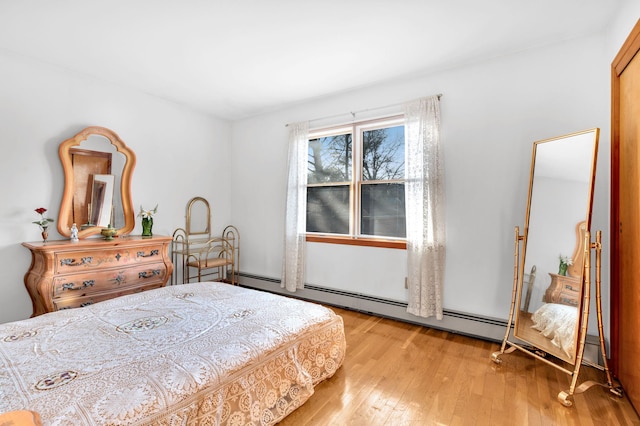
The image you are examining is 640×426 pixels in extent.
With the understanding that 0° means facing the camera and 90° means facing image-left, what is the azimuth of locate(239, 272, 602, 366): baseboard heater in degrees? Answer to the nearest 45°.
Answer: approximately 45°

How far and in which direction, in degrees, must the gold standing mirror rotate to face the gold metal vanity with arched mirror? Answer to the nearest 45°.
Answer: approximately 45° to its right

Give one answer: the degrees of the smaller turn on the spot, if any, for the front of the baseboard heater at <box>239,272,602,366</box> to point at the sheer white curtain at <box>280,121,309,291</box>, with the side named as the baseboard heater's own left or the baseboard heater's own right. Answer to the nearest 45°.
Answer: approximately 45° to the baseboard heater's own right

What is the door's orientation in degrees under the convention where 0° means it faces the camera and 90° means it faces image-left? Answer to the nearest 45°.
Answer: approximately 90°

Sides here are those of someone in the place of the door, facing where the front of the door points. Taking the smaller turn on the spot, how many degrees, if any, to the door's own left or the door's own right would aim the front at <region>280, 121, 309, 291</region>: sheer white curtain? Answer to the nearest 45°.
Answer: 0° — it already faces it

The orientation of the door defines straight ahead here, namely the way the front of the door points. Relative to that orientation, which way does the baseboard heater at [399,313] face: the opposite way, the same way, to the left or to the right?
to the left

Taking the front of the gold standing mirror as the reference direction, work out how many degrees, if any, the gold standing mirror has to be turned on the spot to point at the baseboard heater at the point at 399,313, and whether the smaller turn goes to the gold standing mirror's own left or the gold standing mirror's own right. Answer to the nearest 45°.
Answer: approximately 45° to the gold standing mirror's own right

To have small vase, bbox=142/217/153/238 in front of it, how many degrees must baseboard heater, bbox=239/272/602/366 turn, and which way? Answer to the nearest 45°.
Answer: approximately 45° to its right
